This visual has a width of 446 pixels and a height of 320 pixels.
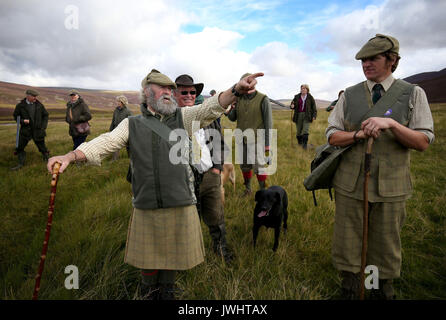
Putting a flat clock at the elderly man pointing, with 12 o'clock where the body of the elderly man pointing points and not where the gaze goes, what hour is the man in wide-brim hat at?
The man in wide-brim hat is roughly at 7 o'clock from the elderly man pointing.

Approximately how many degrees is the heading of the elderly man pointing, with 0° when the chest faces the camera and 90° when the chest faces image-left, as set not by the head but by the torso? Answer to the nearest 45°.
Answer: approximately 0°

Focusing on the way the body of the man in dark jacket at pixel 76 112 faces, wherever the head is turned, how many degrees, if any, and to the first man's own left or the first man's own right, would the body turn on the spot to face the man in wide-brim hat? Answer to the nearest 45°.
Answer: approximately 45° to the first man's own left

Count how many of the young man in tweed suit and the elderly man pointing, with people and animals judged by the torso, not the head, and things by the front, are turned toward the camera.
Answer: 2

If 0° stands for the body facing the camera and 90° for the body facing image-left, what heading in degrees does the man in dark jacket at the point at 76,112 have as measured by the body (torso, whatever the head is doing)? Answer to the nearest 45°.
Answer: approximately 45°

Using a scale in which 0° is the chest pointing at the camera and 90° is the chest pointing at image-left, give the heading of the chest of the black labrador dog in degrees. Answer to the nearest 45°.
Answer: approximately 45°

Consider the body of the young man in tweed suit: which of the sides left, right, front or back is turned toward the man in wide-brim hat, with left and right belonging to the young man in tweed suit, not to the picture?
right

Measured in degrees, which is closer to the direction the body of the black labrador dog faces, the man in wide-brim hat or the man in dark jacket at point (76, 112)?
the man in wide-brim hat

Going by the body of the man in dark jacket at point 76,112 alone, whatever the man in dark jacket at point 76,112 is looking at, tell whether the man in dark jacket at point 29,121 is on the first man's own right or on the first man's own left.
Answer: on the first man's own right

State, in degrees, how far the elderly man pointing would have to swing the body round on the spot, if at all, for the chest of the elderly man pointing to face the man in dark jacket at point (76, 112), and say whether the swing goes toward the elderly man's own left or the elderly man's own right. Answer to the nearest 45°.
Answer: approximately 180°
